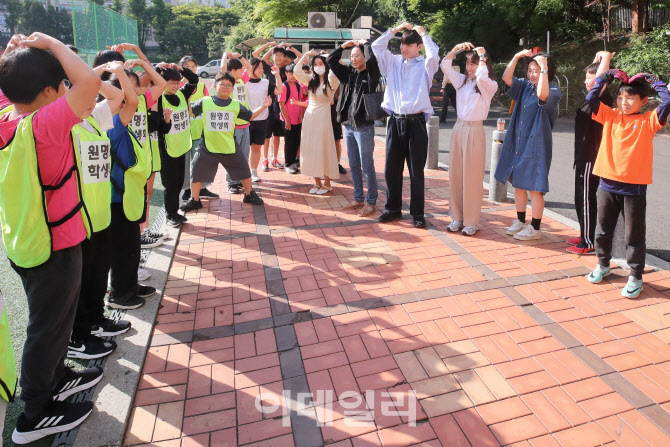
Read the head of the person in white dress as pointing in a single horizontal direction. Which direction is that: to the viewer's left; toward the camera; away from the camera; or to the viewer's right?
toward the camera

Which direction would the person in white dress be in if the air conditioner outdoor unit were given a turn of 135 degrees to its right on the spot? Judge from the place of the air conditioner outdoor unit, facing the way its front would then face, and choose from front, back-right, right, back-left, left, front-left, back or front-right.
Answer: back-left

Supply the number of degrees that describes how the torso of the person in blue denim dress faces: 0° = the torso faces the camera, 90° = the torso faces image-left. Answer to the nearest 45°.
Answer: approximately 45°

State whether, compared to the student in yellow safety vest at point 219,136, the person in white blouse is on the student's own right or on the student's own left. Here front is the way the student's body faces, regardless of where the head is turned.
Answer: on the student's own left

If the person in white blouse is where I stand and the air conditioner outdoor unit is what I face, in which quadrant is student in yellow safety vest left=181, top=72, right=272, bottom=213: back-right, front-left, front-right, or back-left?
front-left

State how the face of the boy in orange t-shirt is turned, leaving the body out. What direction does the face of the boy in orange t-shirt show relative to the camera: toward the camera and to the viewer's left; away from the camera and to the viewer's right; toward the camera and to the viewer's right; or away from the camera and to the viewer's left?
toward the camera and to the viewer's left

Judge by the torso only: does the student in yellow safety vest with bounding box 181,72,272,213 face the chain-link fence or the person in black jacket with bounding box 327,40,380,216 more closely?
the person in black jacket

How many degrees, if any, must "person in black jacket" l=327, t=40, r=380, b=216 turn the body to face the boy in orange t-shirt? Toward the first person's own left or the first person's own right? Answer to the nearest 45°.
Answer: approximately 90° to the first person's own left

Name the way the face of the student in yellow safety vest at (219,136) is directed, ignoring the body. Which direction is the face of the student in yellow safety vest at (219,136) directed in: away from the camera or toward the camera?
toward the camera

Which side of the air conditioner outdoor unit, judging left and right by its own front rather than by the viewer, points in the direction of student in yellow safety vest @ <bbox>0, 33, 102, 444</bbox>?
front

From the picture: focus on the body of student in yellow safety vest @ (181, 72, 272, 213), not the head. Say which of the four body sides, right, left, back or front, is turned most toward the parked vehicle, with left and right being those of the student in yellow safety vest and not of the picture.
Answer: back

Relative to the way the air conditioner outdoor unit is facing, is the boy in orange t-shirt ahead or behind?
ahead

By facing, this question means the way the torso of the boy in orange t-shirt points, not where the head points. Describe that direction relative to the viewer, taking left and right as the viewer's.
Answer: facing the viewer and to the left of the viewer

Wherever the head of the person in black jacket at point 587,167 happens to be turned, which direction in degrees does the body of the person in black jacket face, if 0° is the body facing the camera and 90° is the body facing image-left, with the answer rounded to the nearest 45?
approximately 90°

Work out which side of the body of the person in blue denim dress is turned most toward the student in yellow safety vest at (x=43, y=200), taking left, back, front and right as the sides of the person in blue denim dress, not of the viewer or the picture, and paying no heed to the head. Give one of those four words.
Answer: front

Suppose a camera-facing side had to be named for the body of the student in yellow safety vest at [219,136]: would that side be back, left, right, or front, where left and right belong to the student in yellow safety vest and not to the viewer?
front

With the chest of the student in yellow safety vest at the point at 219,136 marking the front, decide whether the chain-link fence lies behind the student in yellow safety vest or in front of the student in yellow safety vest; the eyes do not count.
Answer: behind
